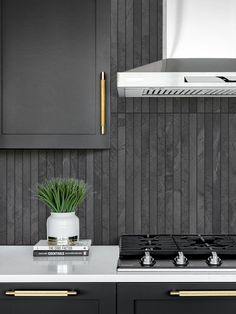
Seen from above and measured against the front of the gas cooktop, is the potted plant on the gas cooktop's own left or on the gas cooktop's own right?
on the gas cooktop's own right

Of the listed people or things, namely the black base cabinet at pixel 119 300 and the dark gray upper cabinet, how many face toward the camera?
2

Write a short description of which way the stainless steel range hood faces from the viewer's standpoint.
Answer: facing the viewer

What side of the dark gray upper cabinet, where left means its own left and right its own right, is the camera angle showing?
front

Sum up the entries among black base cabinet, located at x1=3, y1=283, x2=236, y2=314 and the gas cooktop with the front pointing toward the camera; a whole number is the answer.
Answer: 2

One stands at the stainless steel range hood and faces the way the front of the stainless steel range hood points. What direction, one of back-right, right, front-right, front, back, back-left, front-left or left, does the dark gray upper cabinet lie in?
right

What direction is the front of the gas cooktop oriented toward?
toward the camera
